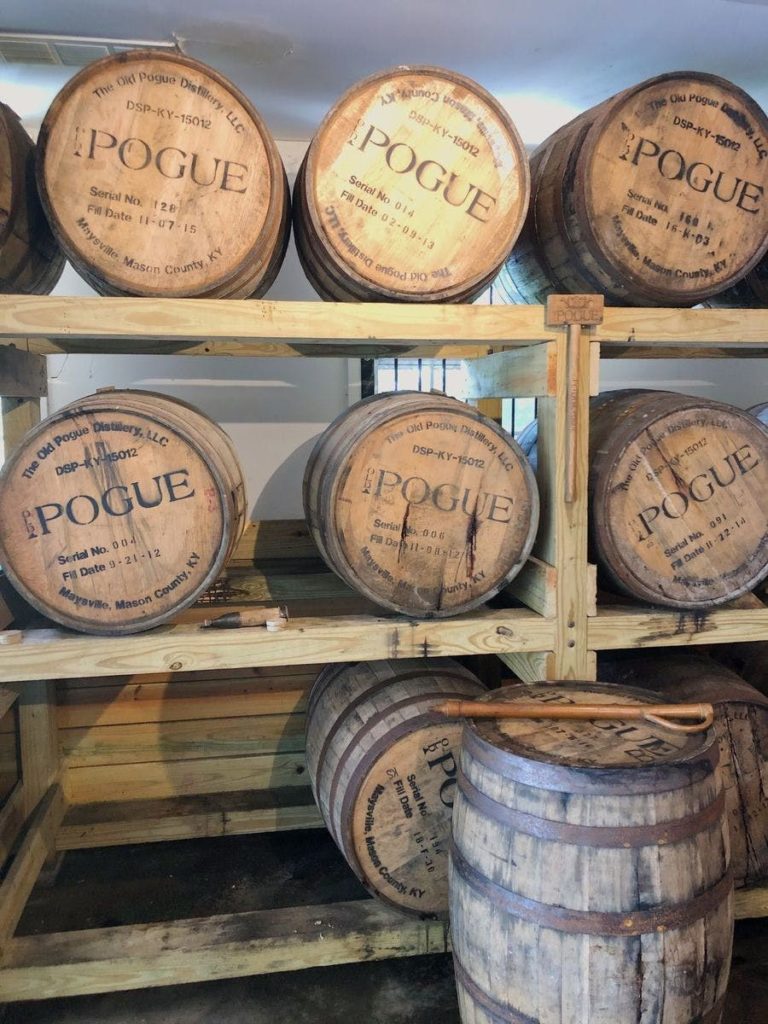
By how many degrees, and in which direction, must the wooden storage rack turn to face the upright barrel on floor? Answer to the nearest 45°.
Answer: approximately 45° to its left

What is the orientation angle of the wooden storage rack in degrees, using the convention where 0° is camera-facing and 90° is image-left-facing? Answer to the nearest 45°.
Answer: approximately 0°
